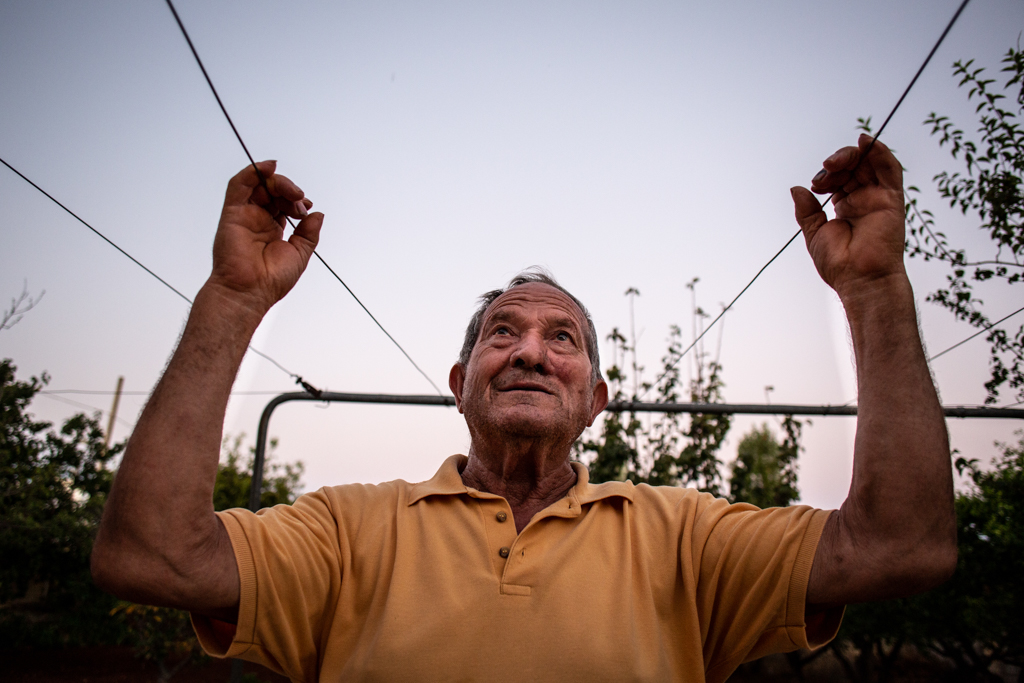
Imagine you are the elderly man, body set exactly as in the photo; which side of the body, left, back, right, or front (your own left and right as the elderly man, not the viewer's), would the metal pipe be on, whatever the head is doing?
back

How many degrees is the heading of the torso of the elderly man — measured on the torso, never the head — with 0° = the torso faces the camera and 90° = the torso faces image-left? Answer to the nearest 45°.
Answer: approximately 0°
